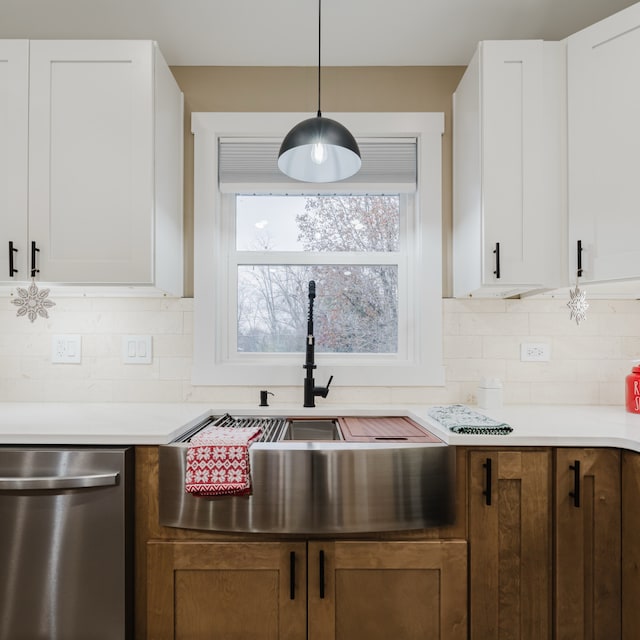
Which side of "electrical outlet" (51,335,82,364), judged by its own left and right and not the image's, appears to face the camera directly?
front

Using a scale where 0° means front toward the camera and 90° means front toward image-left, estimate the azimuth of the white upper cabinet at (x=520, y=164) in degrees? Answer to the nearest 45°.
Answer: approximately 0°

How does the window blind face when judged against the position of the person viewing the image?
facing the viewer

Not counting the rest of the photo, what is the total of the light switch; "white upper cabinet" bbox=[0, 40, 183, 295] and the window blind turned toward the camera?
3

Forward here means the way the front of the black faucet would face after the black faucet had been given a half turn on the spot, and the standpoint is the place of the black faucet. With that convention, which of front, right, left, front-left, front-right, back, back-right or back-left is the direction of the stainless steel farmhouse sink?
back

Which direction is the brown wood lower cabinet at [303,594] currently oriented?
toward the camera

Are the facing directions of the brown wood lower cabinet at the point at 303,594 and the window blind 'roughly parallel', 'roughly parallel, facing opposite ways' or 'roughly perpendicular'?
roughly parallel
